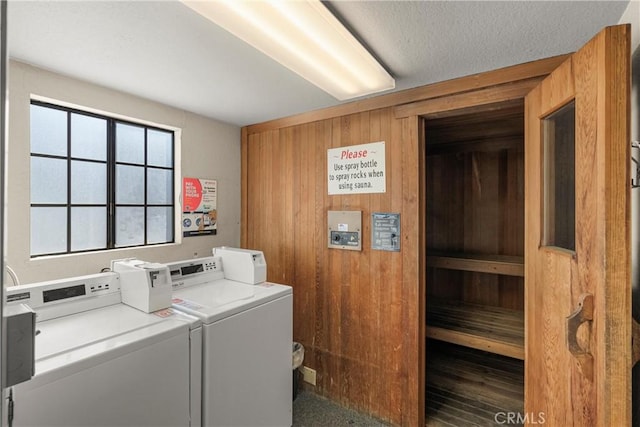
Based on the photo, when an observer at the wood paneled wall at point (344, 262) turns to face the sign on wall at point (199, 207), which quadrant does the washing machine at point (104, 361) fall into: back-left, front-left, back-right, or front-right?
front-left

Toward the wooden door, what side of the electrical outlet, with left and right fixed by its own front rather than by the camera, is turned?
left

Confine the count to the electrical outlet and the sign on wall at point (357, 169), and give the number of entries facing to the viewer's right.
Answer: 0

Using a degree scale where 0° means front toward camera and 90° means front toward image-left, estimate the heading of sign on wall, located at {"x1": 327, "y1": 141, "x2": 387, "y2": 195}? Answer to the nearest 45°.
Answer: approximately 45°

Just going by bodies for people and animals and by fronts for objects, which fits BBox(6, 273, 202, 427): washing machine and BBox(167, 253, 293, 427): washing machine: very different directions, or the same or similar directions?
same or similar directions

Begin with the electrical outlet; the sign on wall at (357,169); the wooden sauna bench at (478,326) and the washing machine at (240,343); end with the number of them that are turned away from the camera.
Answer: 0

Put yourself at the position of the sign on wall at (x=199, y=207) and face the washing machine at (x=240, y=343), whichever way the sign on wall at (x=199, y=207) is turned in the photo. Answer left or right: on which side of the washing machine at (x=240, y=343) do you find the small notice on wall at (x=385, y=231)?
left

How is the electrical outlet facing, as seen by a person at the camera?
facing the viewer and to the left of the viewer

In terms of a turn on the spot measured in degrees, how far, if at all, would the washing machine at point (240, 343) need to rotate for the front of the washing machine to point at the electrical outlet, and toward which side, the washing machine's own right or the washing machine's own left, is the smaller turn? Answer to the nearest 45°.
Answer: approximately 90° to the washing machine's own left

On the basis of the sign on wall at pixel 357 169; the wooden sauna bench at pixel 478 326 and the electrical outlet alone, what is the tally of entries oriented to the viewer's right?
0

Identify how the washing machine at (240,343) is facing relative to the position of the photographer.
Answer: facing the viewer and to the right of the viewer

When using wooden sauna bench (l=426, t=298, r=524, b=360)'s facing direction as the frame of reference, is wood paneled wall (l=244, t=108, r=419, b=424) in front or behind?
in front

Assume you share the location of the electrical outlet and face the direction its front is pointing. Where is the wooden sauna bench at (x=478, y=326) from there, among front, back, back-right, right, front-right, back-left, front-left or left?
back-left
